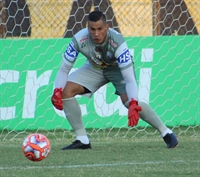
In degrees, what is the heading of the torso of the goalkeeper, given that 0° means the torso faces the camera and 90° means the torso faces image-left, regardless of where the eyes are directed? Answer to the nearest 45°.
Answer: approximately 0°

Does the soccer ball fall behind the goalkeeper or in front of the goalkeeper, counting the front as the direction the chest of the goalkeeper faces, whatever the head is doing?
in front
